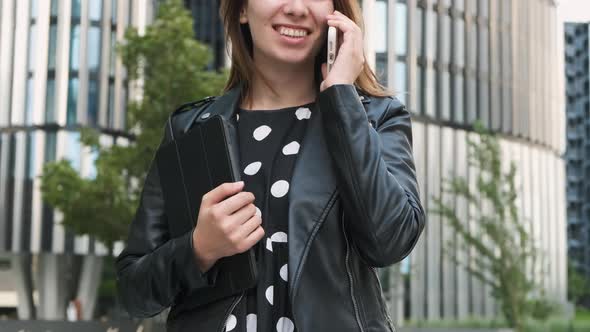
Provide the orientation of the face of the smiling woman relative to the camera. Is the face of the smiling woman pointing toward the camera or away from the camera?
toward the camera

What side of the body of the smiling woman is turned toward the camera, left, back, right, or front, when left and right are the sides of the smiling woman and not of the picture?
front

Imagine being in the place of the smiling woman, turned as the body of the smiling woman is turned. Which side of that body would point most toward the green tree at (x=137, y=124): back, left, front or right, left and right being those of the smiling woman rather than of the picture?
back
